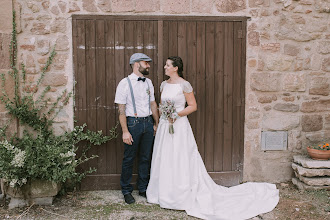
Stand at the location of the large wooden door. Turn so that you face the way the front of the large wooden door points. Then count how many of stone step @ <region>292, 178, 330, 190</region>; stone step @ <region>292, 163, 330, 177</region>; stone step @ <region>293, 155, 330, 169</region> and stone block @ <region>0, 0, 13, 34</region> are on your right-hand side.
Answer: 1

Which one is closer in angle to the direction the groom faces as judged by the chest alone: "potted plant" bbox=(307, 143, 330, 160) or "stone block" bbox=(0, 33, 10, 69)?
the potted plant

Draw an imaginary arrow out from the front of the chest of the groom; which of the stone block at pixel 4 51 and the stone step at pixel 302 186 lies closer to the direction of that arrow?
the stone step

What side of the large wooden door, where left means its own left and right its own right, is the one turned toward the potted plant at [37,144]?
right

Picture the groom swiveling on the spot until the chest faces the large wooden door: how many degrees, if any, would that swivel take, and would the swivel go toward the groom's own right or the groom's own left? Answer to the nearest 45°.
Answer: approximately 90° to the groom's own left

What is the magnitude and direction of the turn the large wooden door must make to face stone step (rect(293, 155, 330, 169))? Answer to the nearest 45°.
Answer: approximately 90° to its left

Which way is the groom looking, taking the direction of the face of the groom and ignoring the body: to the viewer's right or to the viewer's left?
to the viewer's right

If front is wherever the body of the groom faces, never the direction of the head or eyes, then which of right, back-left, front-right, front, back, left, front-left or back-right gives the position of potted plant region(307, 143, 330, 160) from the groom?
front-left

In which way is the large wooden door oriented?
toward the camera

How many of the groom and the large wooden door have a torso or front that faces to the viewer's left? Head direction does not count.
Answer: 0

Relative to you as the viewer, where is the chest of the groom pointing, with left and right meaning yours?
facing the viewer and to the right of the viewer

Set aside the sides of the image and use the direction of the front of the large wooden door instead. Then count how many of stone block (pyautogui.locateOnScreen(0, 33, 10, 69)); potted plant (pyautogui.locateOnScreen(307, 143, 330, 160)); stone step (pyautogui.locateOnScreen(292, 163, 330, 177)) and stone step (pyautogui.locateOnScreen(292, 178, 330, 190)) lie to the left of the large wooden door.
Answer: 3

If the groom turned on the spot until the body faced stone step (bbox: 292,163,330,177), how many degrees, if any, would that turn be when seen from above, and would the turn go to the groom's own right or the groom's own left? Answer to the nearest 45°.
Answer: approximately 45° to the groom's own left

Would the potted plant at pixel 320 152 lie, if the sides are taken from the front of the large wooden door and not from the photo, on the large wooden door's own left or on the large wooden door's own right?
on the large wooden door's own left
